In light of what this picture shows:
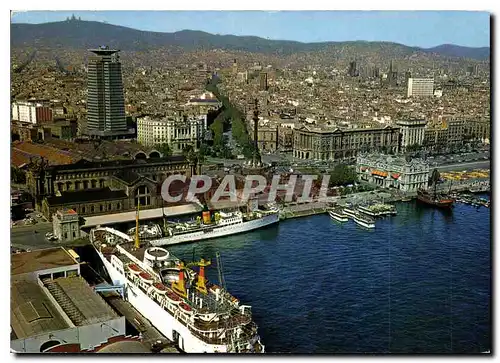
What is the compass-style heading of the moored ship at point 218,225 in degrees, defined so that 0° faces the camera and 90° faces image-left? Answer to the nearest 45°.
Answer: approximately 225°

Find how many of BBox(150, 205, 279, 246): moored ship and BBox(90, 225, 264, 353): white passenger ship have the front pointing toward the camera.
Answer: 0

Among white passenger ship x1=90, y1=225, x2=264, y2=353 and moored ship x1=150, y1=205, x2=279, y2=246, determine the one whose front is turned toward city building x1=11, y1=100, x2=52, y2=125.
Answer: the white passenger ship

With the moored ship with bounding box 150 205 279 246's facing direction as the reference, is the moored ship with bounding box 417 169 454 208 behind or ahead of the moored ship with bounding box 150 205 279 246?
ahead

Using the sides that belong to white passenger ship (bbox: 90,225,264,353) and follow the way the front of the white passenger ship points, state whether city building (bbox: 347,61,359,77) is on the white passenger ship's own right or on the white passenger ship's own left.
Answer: on the white passenger ship's own right

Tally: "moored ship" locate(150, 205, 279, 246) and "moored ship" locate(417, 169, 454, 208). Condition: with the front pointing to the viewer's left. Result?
0

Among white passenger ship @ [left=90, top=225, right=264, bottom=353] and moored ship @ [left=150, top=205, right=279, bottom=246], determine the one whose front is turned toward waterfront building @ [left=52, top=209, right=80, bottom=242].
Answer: the white passenger ship

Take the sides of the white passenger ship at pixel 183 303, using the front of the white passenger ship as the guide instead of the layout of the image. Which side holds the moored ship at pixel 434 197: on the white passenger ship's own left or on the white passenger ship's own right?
on the white passenger ship's own right

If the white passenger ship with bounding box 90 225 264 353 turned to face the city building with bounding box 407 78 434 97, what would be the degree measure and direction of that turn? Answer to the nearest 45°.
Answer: approximately 90° to its right

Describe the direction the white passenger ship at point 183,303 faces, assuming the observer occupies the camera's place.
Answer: facing away from the viewer and to the left of the viewer

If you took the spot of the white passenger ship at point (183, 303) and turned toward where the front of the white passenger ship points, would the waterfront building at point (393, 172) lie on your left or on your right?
on your right

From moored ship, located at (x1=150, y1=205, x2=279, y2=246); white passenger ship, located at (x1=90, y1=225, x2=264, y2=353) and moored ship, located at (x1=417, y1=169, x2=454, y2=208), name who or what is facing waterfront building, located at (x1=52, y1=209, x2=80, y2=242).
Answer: the white passenger ship

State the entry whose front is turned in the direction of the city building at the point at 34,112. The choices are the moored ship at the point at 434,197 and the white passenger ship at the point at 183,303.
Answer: the white passenger ship

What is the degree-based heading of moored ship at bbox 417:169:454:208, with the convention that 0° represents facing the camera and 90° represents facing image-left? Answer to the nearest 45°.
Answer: approximately 315°
